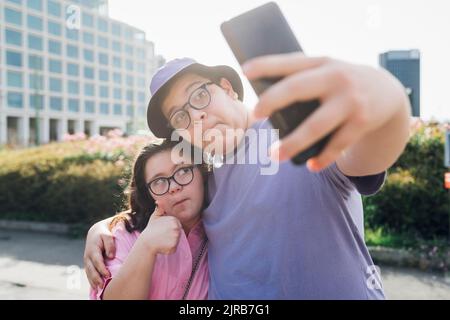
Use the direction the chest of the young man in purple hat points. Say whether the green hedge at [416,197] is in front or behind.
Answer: behind

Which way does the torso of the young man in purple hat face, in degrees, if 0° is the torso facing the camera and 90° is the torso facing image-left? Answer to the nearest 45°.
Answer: approximately 0°

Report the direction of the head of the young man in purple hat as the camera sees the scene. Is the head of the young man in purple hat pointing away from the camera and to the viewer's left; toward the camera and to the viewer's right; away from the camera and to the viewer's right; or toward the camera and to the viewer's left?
toward the camera and to the viewer's right

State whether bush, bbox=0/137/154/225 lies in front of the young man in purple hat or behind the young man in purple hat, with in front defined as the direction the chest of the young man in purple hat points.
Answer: behind
